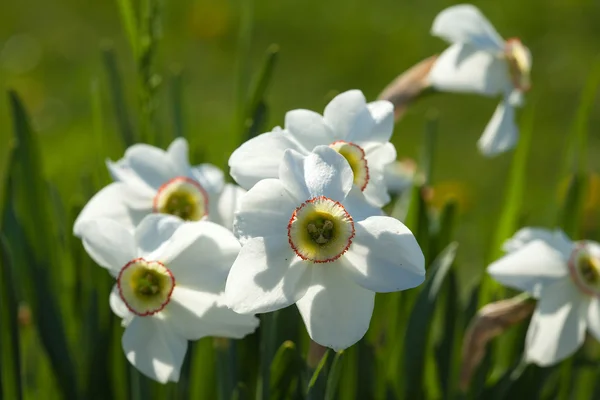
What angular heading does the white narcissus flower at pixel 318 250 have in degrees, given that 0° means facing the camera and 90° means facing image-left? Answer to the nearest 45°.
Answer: approximately 0°

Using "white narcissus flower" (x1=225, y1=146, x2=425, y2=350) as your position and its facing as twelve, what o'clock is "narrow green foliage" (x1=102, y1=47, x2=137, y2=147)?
The narrow green foliage is roughly at 5 o'clock from the white narcissus flower.

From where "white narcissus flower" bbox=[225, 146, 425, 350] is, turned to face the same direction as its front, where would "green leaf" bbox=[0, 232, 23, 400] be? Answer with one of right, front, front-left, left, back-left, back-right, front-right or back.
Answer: back-right
